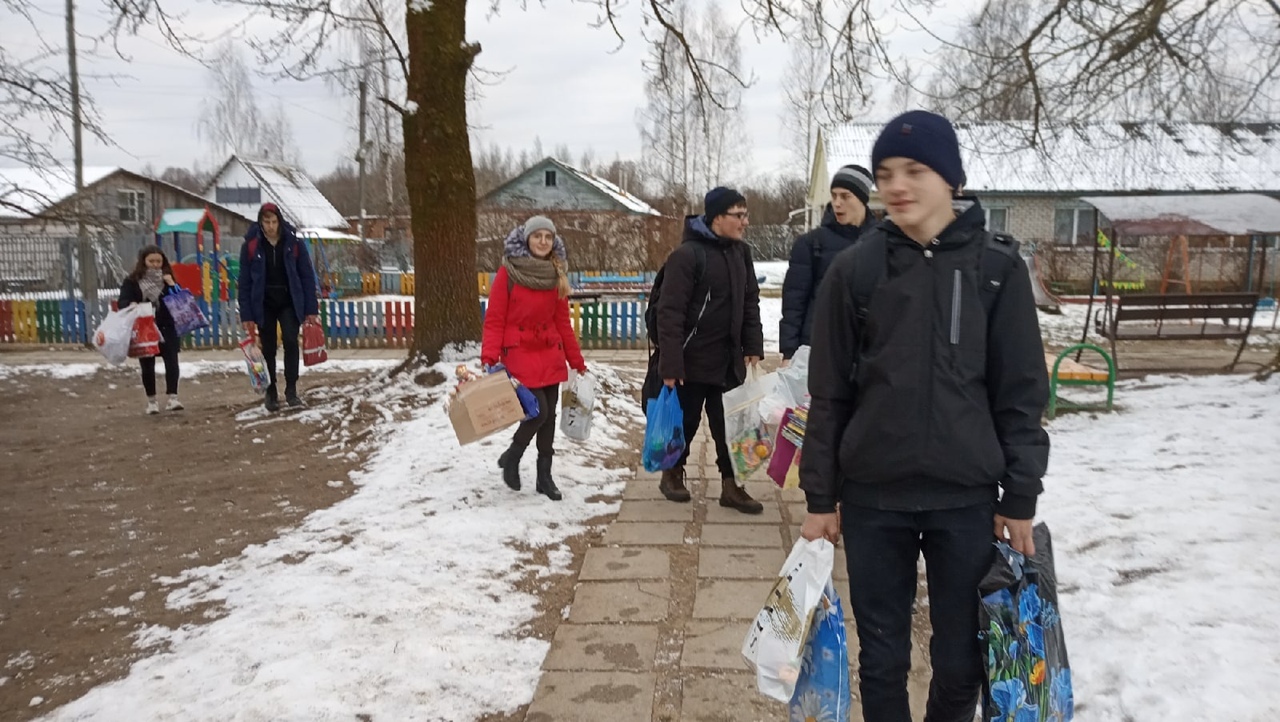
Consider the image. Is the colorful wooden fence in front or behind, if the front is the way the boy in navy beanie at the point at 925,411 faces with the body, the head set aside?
behind

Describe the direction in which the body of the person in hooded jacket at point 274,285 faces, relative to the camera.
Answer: toward the camera

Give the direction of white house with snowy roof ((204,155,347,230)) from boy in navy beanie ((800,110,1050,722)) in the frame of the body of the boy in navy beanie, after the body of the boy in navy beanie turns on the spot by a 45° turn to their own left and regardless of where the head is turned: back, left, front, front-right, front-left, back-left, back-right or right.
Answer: back

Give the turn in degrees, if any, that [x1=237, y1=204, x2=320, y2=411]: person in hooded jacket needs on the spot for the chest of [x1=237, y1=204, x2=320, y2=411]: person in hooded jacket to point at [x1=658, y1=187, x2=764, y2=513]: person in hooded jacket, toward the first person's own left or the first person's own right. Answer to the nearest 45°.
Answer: approximately 45° to the first person's own left

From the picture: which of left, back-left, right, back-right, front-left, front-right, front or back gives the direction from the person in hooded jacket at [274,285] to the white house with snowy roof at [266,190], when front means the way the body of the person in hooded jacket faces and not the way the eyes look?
back

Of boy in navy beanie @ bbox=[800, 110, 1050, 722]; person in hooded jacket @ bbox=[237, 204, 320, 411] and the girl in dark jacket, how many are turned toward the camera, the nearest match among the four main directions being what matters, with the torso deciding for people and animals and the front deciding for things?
3

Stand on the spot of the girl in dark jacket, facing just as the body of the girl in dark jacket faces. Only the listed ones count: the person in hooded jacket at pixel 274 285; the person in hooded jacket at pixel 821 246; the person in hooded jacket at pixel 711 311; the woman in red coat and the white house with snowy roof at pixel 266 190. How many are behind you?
1

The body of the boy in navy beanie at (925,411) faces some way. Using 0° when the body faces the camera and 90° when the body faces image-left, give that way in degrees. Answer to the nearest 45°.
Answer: approximately 0°
